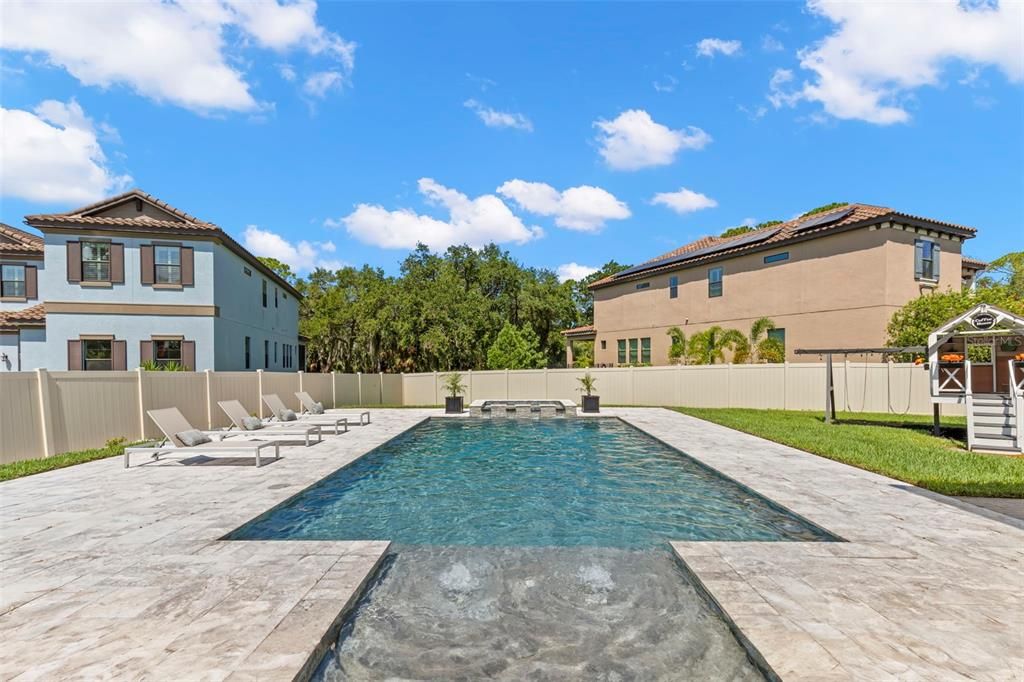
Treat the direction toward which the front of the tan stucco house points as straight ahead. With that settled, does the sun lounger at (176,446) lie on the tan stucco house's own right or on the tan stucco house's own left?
on the tan stucco house's own right

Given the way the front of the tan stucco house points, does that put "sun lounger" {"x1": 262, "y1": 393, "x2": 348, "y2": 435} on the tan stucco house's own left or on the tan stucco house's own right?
on the tan stucco house's own right

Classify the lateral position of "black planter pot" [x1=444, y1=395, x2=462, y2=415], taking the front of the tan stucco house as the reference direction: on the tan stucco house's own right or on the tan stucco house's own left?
on the tan stucco house's own right
